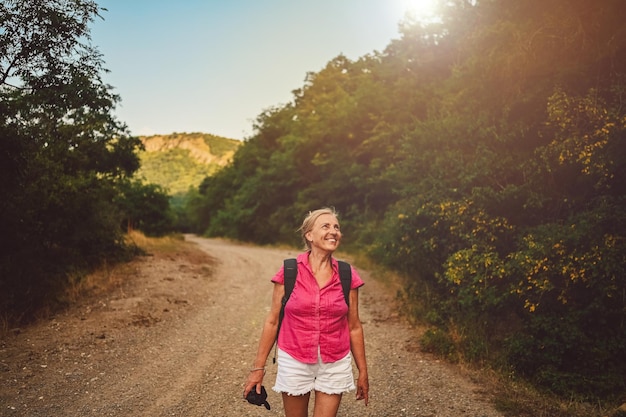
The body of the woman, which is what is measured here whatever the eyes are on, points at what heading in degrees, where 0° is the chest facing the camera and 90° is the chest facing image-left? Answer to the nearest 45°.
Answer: approximately 0°

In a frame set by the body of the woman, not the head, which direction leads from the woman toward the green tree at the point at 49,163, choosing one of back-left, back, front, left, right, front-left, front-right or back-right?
back-right

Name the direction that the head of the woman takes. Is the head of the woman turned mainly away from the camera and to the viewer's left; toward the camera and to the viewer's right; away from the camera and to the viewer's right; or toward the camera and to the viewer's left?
toward the camera and to the viewer's right
